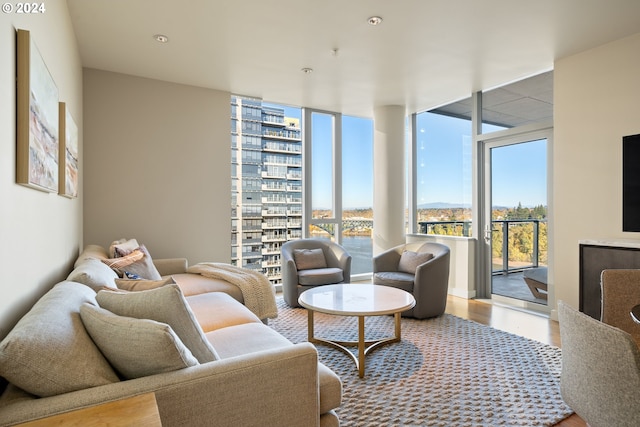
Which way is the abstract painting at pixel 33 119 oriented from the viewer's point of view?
to the viewer's right

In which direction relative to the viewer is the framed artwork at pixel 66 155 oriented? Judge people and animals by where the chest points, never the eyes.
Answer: to the viewer's right

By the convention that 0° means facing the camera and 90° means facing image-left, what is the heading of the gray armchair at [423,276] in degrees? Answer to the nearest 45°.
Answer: approximately 45°

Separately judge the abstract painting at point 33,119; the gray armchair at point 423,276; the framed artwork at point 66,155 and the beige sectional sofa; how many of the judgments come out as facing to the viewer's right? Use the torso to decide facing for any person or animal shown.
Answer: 3

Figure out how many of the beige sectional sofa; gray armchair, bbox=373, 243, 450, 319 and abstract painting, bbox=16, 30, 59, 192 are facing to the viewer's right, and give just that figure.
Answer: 2

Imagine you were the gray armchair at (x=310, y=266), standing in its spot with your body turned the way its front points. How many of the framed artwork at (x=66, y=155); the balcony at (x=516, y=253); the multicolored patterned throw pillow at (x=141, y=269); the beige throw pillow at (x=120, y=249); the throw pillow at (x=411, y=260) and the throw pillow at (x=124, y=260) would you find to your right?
4

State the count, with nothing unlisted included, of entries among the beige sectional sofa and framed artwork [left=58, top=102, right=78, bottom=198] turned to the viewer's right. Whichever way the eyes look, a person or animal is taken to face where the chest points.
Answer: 2

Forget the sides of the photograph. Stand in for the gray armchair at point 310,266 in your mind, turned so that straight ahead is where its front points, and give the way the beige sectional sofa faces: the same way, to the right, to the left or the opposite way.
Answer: to the left

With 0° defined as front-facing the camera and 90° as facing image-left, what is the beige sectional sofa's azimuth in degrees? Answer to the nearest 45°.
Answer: approximately 270°
